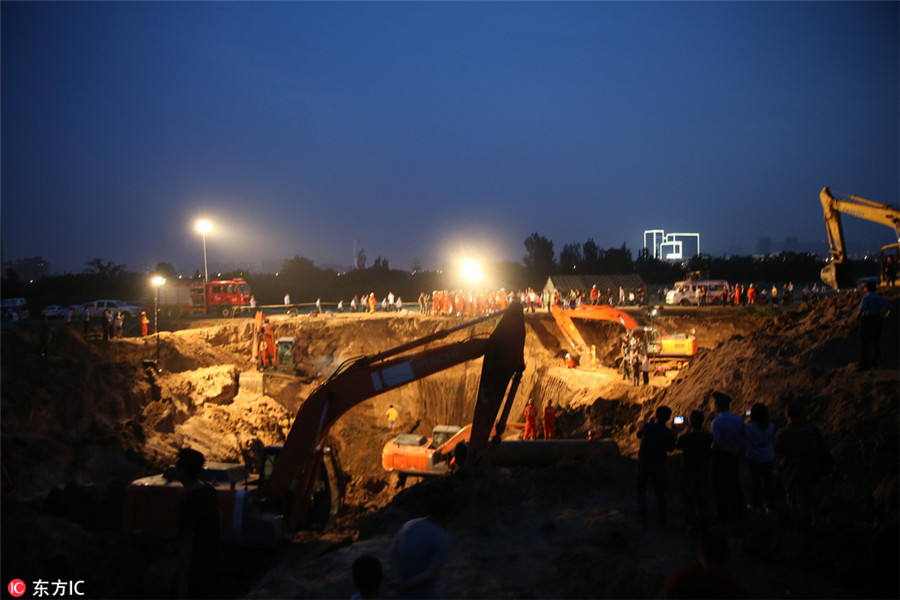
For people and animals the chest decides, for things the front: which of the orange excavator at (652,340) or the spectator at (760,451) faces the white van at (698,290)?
the spectator

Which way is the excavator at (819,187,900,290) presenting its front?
to the viewer's left

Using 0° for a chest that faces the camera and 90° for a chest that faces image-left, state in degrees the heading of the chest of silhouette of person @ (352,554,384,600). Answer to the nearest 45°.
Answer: approximately 180°

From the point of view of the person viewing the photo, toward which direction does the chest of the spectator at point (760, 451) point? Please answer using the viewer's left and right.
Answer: facing away from the viewer

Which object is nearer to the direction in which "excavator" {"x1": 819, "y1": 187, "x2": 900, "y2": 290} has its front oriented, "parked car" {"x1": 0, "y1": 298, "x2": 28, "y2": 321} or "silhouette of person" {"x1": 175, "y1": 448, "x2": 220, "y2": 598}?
the parked car

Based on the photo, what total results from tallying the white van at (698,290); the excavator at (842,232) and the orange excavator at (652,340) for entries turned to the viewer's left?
3

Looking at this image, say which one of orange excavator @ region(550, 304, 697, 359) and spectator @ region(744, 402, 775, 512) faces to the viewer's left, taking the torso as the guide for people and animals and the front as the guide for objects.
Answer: the orange excavator

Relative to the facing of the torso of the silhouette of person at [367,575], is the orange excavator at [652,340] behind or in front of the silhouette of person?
in front

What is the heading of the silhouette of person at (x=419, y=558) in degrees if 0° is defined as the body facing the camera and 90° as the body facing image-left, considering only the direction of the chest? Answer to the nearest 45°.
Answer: approximately 225°

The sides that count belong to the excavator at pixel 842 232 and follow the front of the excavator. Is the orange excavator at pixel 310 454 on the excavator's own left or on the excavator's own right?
on the excavator's own left

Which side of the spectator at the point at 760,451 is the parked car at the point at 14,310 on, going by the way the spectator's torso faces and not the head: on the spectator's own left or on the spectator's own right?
on the spectator's own left

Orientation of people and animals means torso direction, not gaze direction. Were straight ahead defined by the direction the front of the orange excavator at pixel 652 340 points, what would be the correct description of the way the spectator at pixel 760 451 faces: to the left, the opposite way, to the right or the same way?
to the right

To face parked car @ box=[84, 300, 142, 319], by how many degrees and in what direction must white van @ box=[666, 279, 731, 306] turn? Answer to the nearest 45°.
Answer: approximately 45° to its left

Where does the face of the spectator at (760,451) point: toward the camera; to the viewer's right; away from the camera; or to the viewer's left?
away from the camera

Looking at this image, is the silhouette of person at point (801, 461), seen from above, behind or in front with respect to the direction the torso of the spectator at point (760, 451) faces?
behind
